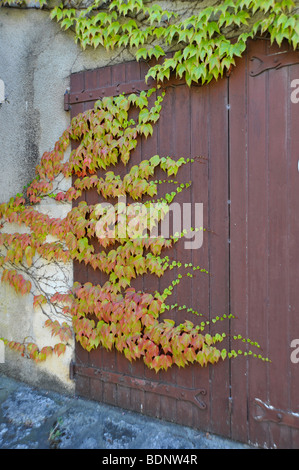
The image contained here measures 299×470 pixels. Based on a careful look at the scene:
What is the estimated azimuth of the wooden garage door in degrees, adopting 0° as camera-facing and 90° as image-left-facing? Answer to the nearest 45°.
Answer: approximately 45°
